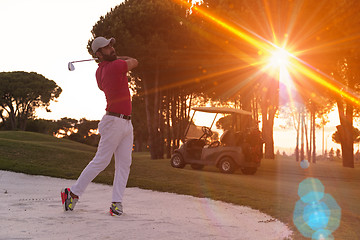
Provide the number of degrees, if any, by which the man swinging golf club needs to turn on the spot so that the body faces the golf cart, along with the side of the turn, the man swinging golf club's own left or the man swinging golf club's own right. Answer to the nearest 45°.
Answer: approximately 90° to the man swinging golf club's own left

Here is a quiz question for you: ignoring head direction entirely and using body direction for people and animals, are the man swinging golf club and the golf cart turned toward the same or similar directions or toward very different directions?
very different directions

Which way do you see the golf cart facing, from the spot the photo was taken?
facing away from the viewer and to the left of the viewer

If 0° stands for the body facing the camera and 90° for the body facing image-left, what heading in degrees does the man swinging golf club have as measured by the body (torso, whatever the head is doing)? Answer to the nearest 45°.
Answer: approximately 315°
